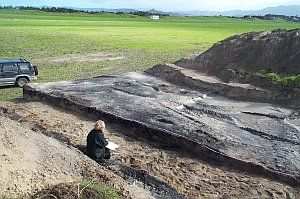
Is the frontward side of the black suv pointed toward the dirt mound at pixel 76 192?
no

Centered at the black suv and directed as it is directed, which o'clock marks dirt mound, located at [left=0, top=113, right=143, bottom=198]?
The dirt mound is roughly at 9 o'clock from the black suv.

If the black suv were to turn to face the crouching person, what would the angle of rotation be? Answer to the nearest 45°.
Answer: approximately 90° to its left

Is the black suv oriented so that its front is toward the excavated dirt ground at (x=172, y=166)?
no

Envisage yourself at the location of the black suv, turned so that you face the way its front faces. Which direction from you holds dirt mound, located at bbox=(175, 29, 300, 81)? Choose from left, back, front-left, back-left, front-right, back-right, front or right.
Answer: back

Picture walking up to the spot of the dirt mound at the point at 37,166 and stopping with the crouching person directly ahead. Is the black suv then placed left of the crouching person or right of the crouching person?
left

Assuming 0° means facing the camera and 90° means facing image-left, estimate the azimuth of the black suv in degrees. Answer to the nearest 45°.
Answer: approximately 90°
